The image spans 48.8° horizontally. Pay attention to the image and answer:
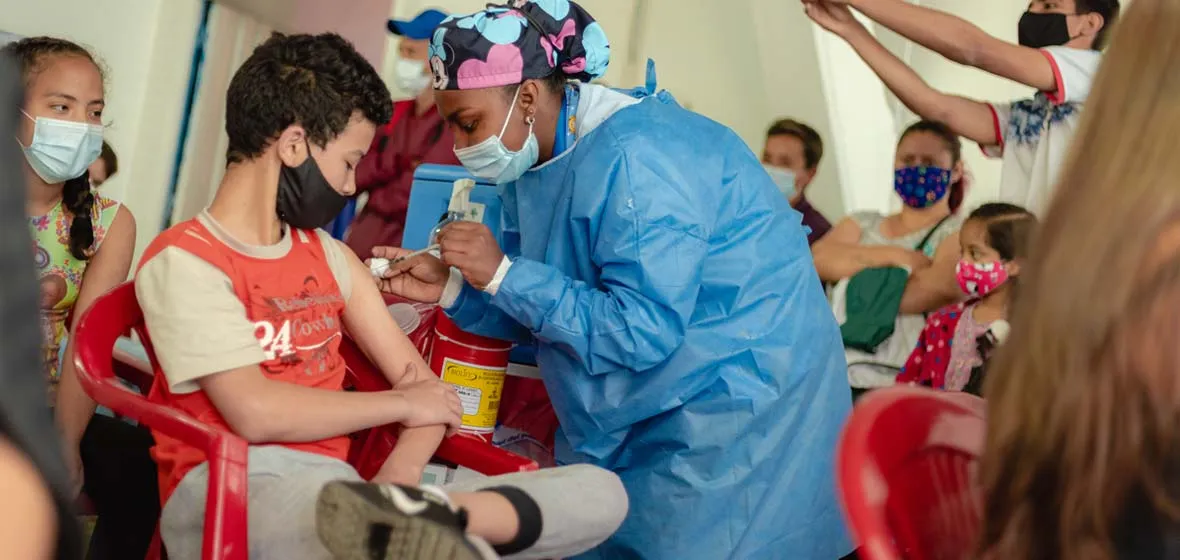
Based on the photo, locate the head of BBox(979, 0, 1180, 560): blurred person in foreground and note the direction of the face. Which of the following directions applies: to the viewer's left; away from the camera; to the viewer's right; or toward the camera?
away from the camera

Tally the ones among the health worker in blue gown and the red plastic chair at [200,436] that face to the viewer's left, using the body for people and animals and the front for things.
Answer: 1

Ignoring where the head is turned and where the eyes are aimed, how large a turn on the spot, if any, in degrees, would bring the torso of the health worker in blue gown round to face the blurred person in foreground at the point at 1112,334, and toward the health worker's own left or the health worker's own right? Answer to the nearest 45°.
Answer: approximately 90° to the health worker's own left

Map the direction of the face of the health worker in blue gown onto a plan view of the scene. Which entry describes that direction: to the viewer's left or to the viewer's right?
to the viewer's left

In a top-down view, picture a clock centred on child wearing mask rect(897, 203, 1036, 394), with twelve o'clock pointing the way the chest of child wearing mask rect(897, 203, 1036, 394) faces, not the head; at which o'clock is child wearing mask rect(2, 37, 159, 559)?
child wearing mask rect(2, 37, 159, 559) is roughly at 12 o'clock from child wearing mask rect(897, 203, 1036, 394).

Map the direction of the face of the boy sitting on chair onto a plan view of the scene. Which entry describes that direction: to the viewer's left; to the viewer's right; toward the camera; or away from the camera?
to the viewer's right

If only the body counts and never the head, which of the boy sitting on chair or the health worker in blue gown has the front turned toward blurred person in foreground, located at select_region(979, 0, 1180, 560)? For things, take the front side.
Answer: the boy sitting on chair

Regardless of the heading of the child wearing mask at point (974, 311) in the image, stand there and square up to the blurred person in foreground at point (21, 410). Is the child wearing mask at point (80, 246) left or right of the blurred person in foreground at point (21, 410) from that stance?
right

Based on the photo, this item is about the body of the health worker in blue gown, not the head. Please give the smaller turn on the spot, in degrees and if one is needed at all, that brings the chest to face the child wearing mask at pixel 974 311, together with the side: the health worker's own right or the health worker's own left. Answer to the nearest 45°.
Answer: approximately 135° to the health worker's own right

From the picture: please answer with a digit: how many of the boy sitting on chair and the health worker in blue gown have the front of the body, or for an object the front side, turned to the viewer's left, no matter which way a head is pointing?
1

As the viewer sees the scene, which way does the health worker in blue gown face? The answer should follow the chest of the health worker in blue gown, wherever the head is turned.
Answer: to the viewer's left
